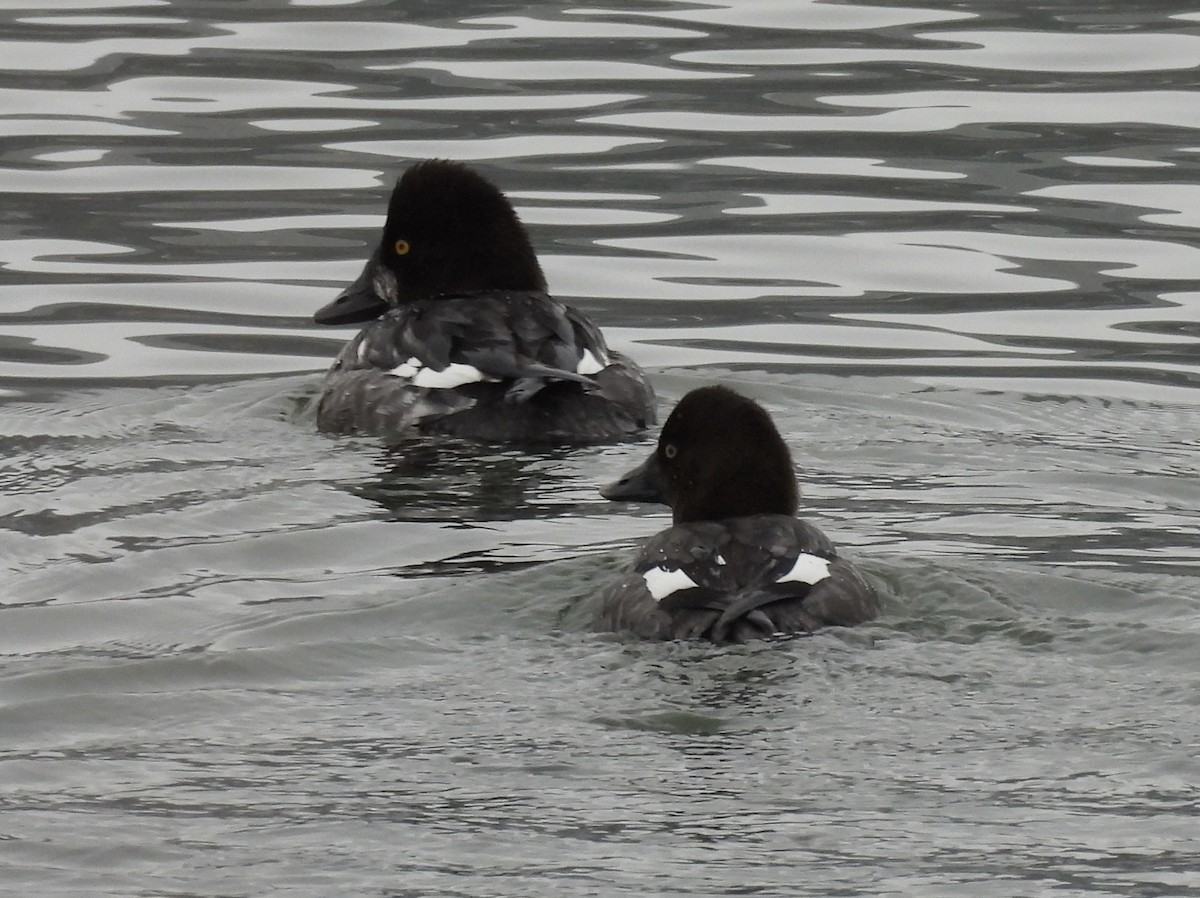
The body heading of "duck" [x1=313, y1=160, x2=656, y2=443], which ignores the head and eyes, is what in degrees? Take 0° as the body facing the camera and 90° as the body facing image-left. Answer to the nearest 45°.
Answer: approximately 135°

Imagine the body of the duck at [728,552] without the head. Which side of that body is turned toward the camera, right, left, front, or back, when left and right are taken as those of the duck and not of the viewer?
back

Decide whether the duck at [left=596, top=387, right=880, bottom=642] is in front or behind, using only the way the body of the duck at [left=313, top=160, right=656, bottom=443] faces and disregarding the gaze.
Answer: behind

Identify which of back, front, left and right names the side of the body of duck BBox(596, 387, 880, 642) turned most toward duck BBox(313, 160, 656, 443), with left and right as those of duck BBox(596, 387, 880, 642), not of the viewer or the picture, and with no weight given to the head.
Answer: front

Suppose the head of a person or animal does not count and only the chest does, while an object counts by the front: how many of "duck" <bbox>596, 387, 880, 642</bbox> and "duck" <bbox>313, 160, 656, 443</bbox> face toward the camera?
0
